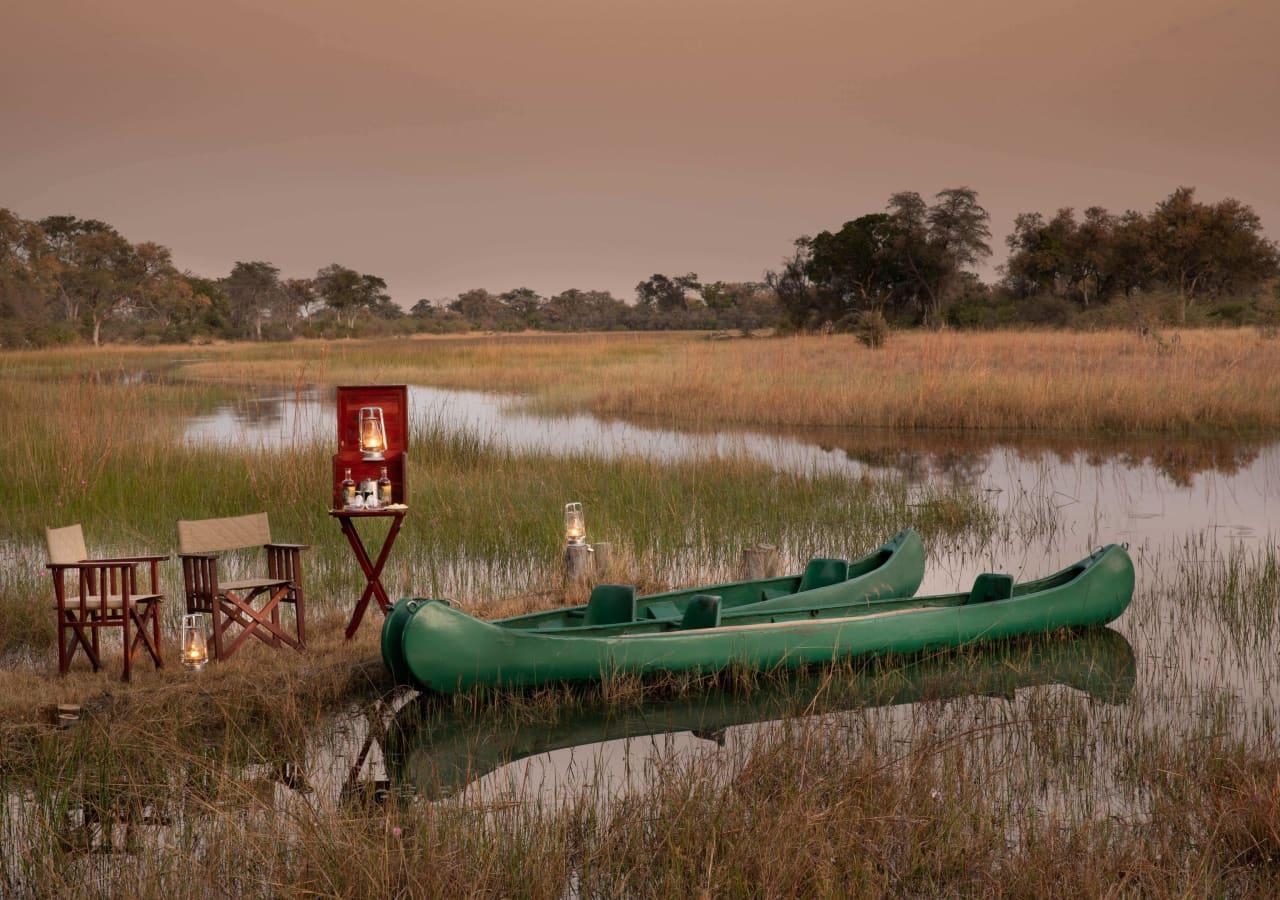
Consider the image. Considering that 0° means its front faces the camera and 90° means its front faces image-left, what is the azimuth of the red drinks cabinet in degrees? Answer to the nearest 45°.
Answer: approximately 0°

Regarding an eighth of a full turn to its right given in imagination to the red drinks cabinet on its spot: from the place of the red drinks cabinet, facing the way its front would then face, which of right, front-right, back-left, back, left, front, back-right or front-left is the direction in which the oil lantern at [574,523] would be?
back

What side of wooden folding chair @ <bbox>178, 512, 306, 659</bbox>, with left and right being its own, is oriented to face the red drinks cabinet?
left

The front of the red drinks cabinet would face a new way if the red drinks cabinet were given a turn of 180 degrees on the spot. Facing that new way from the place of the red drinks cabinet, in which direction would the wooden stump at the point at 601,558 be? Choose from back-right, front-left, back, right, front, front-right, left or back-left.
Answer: front-right
